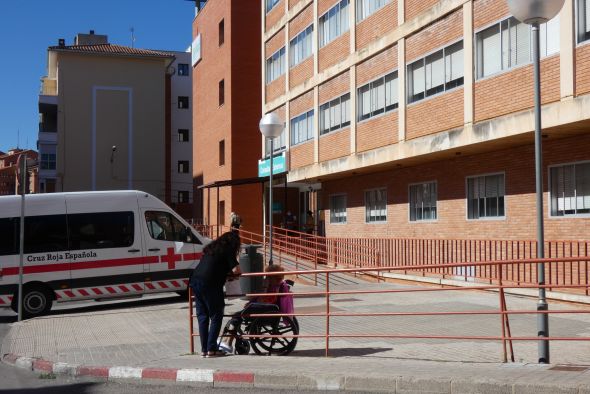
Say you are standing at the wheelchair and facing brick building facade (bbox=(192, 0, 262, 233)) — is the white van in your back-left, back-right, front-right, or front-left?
front-left

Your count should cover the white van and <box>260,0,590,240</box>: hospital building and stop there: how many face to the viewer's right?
1

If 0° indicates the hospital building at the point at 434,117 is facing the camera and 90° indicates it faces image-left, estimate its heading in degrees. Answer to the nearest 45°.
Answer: approximately 45°

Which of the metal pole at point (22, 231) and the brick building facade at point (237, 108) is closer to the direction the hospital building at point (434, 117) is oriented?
the metal pole

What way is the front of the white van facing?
to the viewer's right

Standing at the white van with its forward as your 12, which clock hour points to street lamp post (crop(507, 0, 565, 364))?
The street lamp post is roughly at 2 o'clock from the white van.

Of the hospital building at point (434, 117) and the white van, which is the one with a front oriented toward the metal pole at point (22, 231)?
the hospital building

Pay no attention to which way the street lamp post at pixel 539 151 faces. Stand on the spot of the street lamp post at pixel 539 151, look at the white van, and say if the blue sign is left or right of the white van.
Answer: right

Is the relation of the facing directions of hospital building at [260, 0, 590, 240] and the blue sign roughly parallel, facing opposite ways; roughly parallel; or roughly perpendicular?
roughly parallel

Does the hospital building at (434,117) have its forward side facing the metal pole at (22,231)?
yes

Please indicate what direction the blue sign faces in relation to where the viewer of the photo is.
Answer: facing the viewer and to the left of the viewer

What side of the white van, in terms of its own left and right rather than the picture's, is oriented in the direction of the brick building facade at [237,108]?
left
